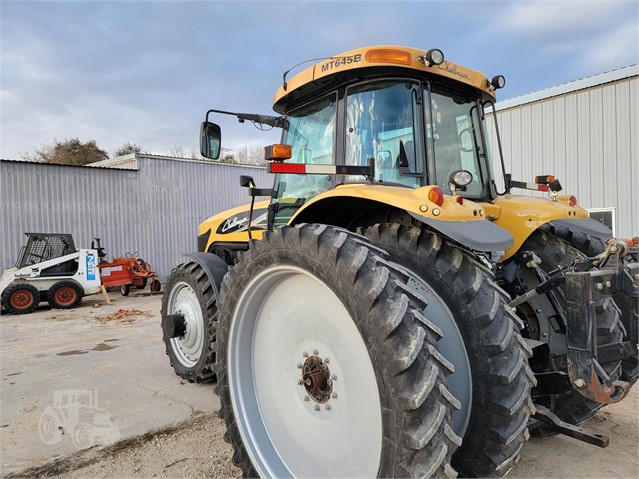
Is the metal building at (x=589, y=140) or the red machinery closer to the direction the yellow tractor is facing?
the red machinery

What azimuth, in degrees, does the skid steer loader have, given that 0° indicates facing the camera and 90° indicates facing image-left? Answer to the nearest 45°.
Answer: approximately 90°

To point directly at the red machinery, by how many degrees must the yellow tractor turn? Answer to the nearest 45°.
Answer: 0° — it already faces it

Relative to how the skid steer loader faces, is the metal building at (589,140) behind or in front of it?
behind

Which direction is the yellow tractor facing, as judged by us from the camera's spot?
facing away from the viewer and to the left of the viewer

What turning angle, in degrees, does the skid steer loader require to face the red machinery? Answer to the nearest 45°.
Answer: approximately 135° to its right
